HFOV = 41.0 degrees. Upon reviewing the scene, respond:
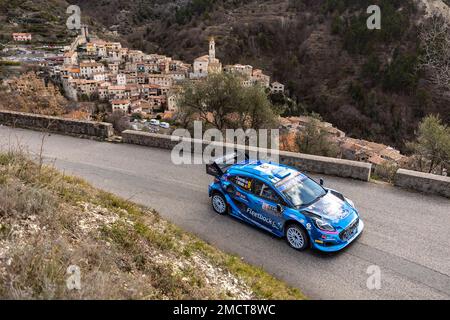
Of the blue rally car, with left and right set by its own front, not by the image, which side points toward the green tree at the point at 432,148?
left

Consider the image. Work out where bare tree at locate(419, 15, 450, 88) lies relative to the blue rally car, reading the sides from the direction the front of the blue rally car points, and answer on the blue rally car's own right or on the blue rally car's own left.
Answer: on the blue rally car's own left

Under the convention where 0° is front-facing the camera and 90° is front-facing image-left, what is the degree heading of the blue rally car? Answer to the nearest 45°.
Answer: approximately 315°

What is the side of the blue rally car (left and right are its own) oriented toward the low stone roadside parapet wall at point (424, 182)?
left

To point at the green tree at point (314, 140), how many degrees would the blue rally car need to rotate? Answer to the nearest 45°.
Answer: approximately 135° to its left

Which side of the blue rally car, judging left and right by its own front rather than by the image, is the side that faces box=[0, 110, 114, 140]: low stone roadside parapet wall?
back
